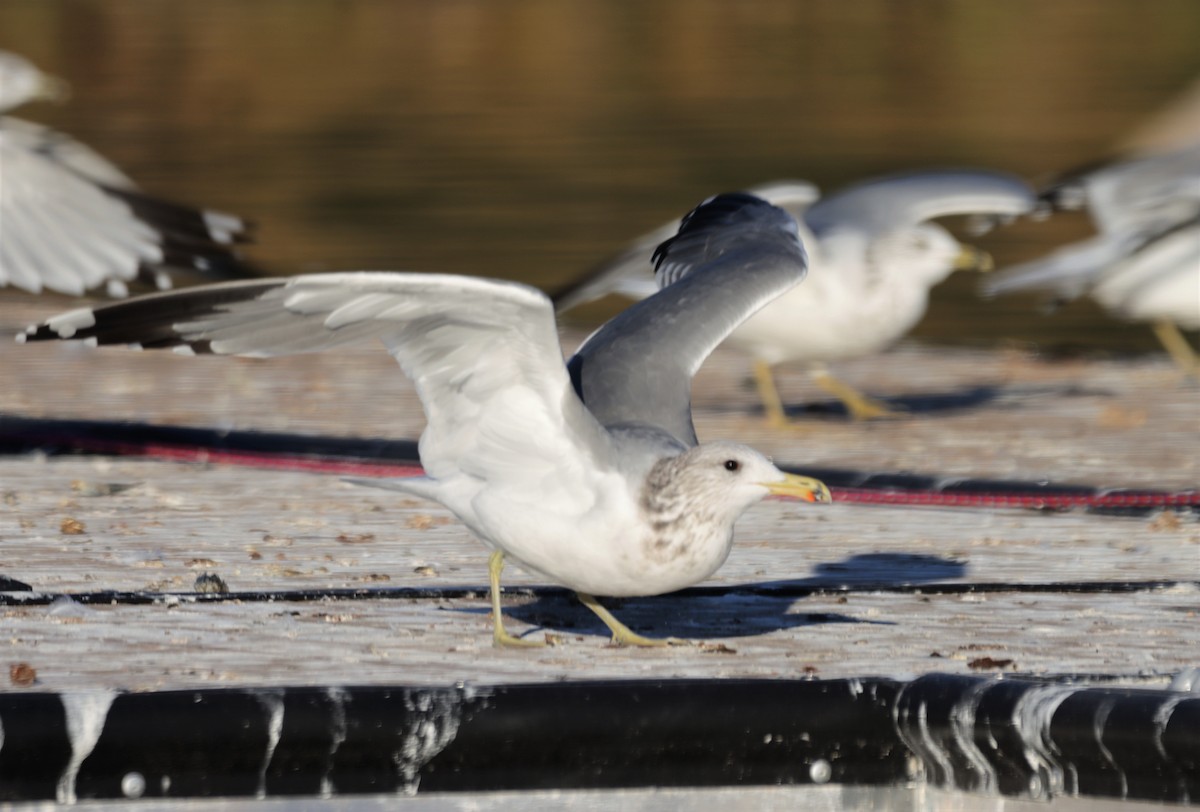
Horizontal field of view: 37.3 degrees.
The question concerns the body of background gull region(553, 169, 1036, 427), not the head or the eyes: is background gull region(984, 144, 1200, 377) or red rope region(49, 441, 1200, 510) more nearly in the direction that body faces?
the background gull

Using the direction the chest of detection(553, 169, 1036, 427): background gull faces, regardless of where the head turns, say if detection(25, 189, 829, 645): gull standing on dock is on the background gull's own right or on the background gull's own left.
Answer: on the background gull's own right

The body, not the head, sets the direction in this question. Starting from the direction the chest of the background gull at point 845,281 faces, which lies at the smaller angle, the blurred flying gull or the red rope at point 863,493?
the red rope

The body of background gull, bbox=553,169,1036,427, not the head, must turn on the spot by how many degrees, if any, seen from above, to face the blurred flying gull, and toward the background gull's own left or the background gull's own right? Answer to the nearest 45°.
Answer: approximately 135° to the background gull's own right

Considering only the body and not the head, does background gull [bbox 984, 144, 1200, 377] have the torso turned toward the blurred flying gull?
no

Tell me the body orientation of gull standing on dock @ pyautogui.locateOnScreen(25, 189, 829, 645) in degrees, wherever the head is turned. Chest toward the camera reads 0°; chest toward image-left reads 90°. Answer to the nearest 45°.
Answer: approximately 270°

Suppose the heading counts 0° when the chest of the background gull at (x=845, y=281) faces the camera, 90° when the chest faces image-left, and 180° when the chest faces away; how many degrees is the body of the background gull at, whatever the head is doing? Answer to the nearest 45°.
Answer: approximately 270°

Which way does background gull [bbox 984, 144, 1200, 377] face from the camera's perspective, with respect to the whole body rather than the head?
to the viewer's right
